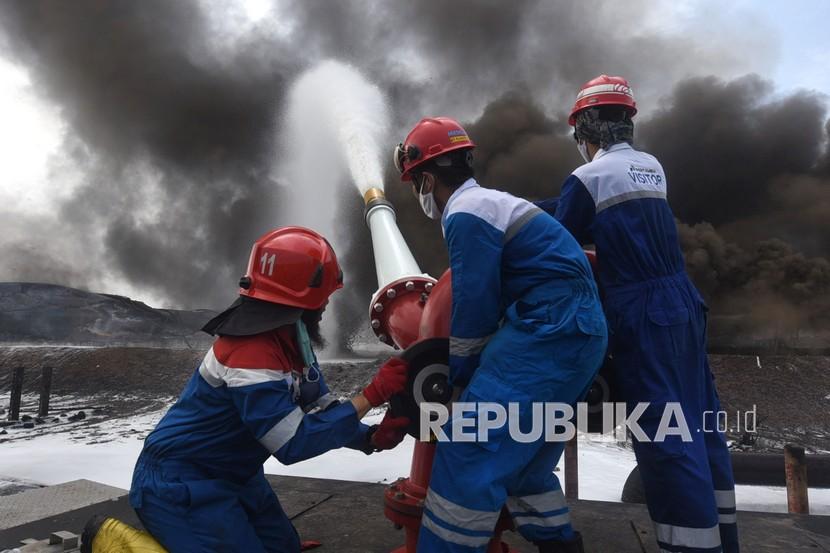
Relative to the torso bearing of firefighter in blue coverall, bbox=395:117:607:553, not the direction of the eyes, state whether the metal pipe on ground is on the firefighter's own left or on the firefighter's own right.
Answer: on the firefighter's own right

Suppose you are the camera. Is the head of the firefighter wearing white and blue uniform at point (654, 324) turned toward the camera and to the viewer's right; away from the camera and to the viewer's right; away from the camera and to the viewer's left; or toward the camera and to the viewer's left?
away from the camera and to the viewer's left

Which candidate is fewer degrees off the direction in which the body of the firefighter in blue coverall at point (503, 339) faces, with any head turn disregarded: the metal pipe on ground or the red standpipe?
the red standpipe

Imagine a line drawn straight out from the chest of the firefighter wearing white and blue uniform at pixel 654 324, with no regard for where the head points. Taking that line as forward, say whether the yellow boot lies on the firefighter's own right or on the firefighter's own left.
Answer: on the firefighter's own left

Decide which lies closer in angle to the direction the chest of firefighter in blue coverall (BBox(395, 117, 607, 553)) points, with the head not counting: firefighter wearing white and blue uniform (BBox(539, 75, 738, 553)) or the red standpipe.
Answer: the red standpipe

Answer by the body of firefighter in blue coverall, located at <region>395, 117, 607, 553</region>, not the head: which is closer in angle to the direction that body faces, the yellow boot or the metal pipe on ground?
the yellow boot

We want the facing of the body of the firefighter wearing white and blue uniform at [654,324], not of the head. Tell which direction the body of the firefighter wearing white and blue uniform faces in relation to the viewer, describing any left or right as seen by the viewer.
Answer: facing away from the viewer and to the left of the viewer

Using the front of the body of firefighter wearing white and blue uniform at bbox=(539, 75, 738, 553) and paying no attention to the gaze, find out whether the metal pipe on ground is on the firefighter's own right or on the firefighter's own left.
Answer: on the firefighter's own right

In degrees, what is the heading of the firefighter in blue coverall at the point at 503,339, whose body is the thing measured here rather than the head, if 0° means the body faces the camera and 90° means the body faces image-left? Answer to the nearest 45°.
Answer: approximately 90°
